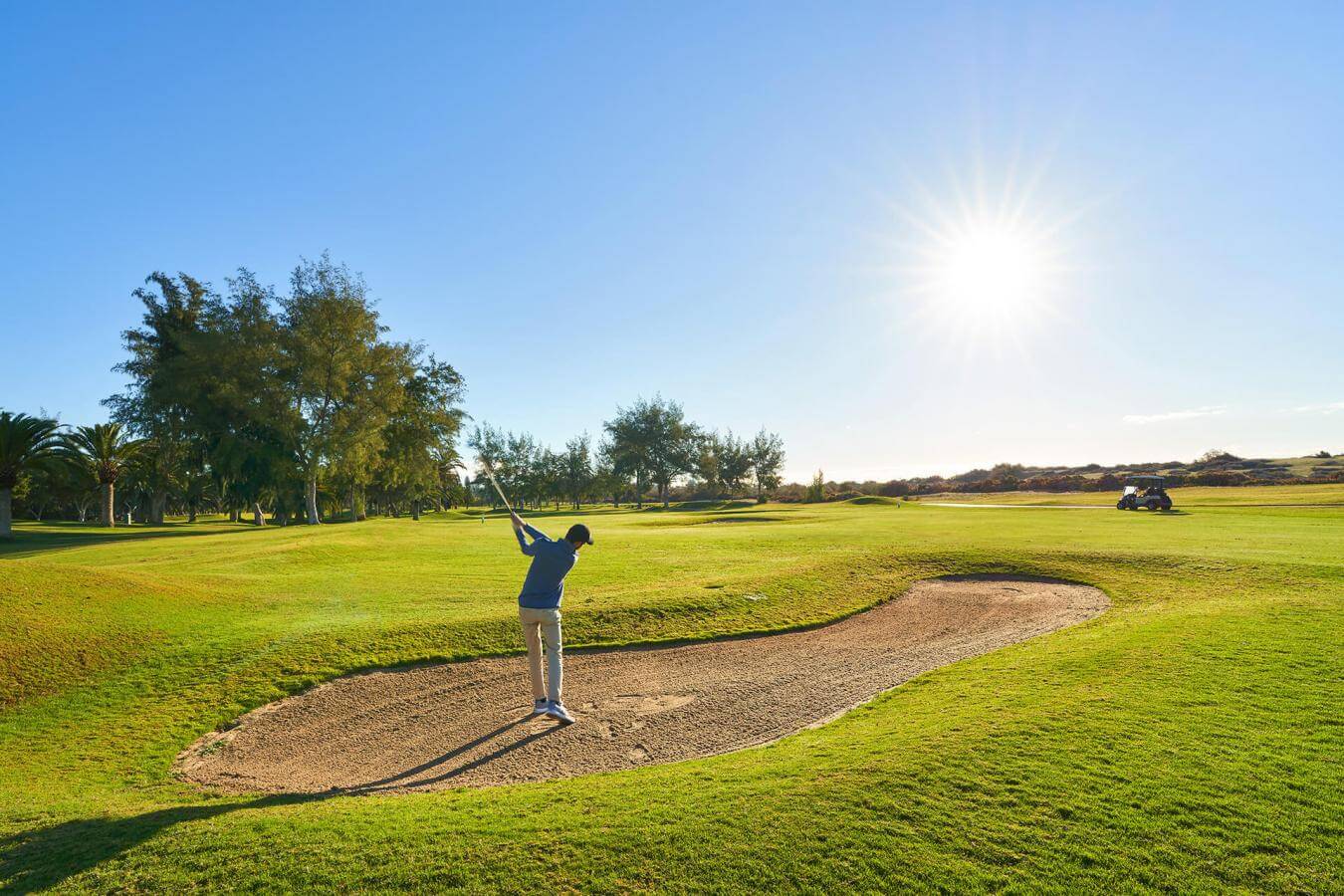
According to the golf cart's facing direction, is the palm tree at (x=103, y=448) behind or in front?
in front

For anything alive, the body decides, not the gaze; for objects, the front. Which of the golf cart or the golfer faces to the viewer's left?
the golf cart

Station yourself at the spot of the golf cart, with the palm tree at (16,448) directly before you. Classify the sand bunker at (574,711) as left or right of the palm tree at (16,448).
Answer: left

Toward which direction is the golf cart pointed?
to the viewer's left

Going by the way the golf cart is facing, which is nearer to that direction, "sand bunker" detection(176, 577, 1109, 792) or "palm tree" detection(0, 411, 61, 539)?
the palm tree

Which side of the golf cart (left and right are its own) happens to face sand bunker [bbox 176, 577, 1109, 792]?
left

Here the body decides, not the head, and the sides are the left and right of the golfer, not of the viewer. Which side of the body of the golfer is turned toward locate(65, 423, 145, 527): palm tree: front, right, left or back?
left

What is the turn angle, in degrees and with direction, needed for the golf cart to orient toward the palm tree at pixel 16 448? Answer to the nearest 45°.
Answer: approximately 45° to its left

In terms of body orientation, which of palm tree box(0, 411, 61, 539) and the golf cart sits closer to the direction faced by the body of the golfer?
the golf cart

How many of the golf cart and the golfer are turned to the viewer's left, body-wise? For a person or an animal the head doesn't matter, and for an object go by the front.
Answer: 1

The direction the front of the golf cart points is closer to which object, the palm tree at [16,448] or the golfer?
the palm tree

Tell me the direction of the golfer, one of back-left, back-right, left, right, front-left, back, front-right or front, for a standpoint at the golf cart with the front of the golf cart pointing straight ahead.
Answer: left

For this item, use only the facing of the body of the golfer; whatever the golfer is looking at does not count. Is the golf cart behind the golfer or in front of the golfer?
in front

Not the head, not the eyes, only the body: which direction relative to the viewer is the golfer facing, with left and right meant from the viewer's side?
facing away from the viewer and to the right of the viewer

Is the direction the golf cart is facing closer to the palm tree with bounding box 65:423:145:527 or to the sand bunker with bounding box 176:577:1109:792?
the palm tree

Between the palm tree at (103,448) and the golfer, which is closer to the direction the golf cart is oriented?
the palm tree

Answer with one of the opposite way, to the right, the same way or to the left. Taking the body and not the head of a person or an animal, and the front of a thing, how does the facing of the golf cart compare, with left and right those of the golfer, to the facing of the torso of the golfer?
to the left
